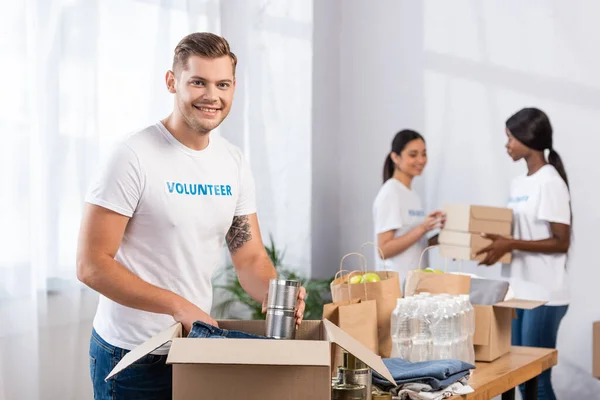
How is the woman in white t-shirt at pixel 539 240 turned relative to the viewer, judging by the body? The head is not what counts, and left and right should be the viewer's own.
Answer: facing to the left of the viewer

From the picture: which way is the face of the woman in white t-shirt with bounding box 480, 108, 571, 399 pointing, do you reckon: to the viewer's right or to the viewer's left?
to the viewer's left

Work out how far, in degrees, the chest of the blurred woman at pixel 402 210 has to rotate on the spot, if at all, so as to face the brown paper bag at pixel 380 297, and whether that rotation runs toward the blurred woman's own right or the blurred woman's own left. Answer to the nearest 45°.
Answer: approximately 45° to the blurred woman's own right

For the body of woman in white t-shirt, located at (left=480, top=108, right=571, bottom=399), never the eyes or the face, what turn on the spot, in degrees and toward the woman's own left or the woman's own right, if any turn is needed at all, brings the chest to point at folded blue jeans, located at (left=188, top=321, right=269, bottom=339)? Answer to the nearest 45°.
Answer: approximately 90° to the woman's own left

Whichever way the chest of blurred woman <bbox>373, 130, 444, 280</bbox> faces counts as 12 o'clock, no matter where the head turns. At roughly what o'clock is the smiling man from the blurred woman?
The smiling man is roughly at 2 o'clock from the blurred woman.

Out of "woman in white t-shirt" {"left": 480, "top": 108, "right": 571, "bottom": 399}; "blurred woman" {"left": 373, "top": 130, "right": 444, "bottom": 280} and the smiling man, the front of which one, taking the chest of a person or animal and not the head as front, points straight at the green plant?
the woman in white t-shirt

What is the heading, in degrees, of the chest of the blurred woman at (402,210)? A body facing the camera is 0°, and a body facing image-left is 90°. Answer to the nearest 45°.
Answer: approximately 315°

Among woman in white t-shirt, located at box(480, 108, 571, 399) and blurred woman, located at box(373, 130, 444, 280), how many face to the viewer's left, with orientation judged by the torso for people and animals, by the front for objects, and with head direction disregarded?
1

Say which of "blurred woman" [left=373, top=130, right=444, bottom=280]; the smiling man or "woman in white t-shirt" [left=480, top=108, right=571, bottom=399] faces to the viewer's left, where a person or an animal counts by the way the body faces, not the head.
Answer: the woman in white t-shirt
